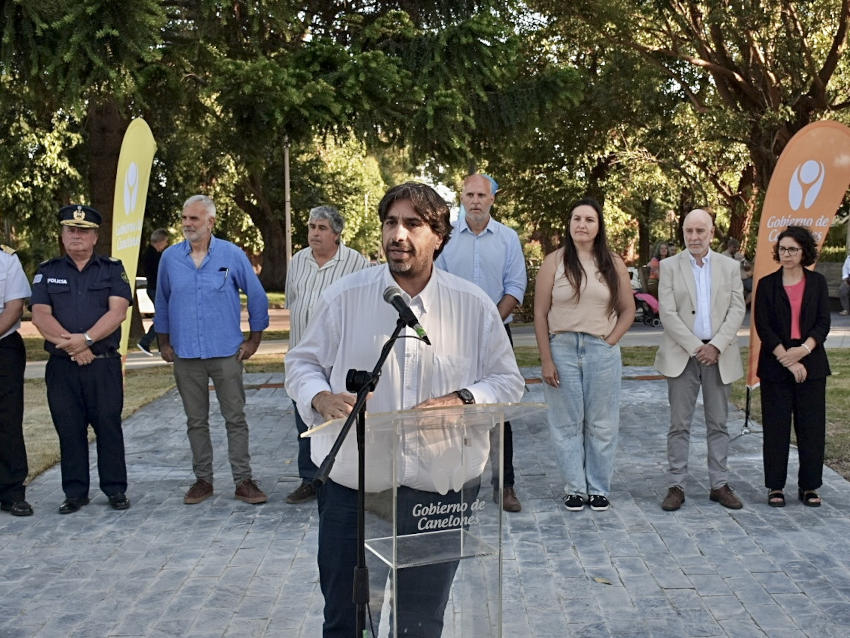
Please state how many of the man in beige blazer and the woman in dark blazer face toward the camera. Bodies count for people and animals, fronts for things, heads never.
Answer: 2

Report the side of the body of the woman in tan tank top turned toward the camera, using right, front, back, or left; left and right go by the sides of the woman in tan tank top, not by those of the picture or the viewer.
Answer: front

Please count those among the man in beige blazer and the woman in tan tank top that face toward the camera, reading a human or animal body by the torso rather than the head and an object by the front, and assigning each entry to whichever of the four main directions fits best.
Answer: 2

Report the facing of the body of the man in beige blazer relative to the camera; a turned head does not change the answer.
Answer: toward the camera

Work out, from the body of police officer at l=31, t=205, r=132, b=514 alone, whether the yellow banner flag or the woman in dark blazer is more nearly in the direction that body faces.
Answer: the woman in dark blazer

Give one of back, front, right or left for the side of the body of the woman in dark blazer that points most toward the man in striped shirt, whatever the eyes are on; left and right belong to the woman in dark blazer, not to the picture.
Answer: right

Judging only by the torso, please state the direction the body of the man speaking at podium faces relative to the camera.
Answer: toward the camera
